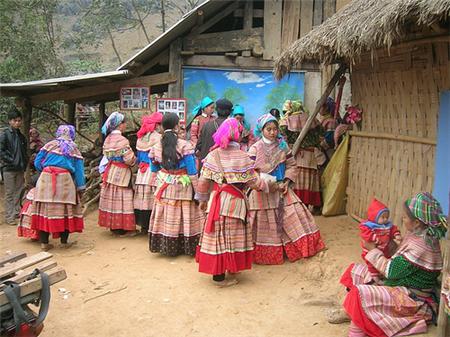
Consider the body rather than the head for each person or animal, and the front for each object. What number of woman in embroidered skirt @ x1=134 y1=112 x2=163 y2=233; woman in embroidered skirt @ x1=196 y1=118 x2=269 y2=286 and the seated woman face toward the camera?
0

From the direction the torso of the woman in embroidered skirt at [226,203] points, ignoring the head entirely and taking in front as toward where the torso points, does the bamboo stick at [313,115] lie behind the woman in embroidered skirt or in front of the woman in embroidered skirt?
in front

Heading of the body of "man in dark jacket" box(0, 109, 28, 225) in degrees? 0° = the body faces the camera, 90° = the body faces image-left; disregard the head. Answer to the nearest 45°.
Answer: approximately 315°

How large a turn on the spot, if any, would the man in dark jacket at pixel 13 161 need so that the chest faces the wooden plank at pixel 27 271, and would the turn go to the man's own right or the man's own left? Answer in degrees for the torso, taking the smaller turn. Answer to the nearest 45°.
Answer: approximately 45° to the man's own right

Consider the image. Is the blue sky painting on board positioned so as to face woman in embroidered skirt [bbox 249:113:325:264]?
yes

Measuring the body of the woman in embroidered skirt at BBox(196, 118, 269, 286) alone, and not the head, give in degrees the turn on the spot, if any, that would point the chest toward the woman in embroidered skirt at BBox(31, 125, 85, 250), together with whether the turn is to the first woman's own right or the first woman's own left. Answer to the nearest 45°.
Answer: approximately 90° to the first woman's own left

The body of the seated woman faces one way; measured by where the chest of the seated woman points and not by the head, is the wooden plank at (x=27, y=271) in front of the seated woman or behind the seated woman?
in front

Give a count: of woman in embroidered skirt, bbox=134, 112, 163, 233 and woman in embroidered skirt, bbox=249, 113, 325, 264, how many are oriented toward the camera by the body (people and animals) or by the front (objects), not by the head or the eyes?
1

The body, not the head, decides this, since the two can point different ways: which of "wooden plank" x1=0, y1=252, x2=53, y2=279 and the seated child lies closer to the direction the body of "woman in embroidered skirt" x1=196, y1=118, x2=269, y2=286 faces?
the seated child

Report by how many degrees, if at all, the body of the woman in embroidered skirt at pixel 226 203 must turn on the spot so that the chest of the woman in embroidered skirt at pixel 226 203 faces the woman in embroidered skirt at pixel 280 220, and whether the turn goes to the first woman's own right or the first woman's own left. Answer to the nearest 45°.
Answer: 0° — they already face them

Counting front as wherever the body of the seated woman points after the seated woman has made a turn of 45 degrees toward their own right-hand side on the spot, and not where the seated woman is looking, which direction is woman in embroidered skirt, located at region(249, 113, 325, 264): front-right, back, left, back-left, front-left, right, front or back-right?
front

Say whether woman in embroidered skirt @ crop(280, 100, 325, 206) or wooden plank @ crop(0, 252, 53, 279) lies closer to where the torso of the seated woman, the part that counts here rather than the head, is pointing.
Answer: the wooden plank

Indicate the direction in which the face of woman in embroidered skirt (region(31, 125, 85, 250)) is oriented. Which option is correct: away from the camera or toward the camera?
away from the camera

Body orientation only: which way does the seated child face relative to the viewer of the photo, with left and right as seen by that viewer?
facing the viewer and to the right of the viewer

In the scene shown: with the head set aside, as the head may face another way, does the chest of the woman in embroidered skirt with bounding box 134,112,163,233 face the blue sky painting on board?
yes

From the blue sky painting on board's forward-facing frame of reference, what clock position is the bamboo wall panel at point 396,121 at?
The bamboo wall panel is roughly at 11 o'clock from the blue sky painting on board.

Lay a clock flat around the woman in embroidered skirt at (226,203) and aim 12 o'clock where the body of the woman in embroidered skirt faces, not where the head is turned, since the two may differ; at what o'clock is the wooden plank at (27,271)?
The wooden plank is roughly at 6 o'clock from the woman in embroidered skirt.
